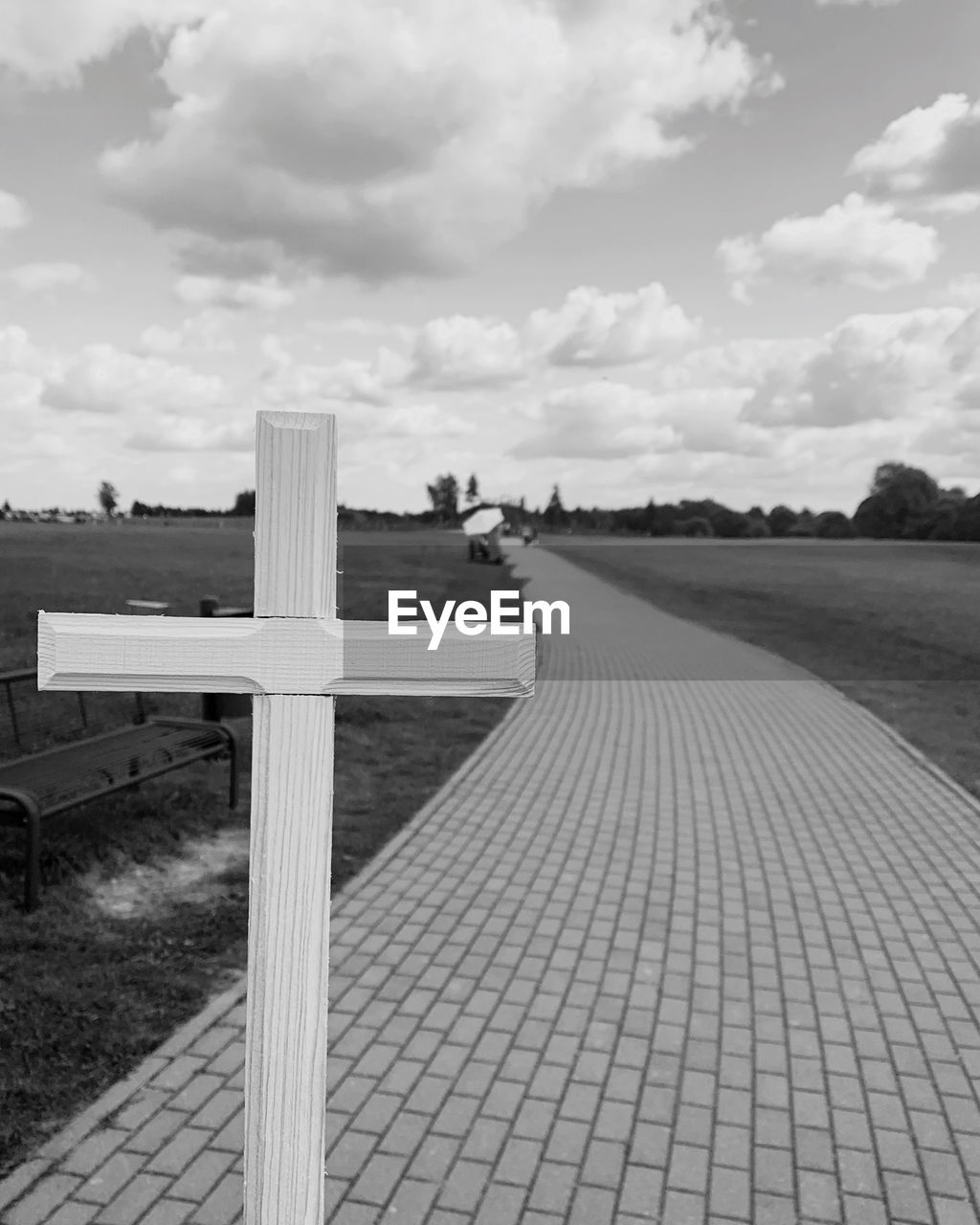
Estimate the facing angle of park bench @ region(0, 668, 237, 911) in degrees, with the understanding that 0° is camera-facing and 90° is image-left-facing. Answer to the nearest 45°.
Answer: approximately 315°

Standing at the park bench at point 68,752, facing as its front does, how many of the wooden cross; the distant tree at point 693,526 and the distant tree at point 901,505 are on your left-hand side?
2

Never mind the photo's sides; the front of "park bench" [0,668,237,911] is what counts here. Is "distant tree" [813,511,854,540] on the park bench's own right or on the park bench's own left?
on the park bench's own left

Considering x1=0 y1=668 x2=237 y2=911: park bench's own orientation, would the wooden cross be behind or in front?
in front

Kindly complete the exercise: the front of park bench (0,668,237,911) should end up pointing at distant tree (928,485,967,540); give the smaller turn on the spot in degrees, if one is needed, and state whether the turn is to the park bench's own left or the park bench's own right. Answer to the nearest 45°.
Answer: approximately 90° to the park bench's own left

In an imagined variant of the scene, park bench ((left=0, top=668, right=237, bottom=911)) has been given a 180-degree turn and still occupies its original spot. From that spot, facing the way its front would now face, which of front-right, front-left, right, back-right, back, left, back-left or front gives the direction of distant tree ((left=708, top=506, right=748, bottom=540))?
right

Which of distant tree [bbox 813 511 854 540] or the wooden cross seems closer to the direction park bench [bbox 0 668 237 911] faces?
the wooden cross

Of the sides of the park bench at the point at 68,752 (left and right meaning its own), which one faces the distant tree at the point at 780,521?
left

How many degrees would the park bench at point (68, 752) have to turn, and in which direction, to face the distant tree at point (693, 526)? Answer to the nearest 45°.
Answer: approximately 90° to its left
